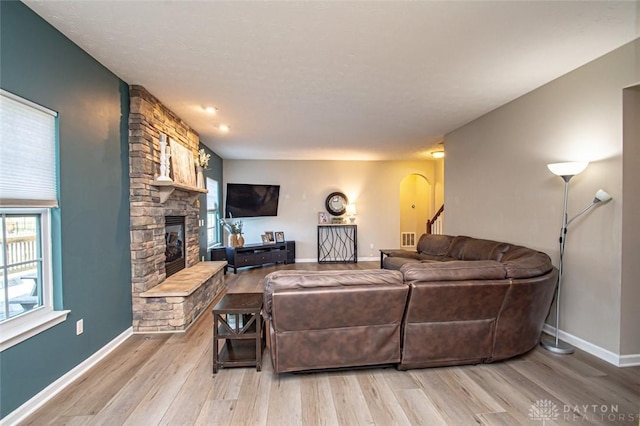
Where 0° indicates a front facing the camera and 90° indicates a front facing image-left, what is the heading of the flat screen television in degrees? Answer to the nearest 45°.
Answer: approximately 0°

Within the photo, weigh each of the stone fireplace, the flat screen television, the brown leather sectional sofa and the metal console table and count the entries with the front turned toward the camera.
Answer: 2

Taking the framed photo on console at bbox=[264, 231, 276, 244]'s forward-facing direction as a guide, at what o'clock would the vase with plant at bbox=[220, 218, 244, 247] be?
The vase with plant is roughly at 2 o'clock from the framed photo on console.

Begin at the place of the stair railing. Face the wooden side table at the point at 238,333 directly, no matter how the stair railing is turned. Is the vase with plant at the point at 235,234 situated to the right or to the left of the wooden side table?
right

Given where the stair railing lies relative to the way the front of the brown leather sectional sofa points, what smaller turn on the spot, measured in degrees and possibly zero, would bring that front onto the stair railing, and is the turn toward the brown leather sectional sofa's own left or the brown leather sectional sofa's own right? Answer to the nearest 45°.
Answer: approximately 45° to the brown leather sectional sofa's own right

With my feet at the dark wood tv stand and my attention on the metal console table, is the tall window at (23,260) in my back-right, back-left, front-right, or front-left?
back-right

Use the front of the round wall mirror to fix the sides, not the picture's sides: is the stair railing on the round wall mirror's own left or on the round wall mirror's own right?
on the round wall mirror's own left

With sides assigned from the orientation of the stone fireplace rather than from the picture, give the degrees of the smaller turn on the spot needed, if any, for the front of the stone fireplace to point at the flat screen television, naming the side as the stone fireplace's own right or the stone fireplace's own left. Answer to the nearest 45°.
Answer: approximately 45° to the stone fireplace's own left

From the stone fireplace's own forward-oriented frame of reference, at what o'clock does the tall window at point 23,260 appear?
The tall window is roughly at 4 o'clock from the stone fireplace.

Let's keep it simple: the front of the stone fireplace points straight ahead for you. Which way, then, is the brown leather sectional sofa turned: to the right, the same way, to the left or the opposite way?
to the left

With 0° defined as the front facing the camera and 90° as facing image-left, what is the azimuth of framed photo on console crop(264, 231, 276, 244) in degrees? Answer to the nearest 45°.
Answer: approximately 0°

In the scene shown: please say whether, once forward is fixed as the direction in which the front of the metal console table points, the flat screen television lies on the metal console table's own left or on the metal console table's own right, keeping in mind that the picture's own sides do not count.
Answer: on the metal console table's own right

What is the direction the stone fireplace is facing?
to the viewer's right

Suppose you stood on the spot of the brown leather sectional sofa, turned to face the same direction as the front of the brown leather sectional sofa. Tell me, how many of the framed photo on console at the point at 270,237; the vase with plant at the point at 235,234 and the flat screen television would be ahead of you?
3

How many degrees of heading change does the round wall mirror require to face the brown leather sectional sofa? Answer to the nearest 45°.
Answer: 0° — it already faces it
